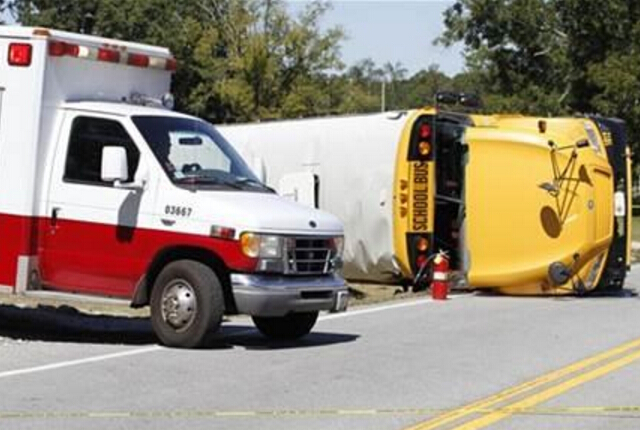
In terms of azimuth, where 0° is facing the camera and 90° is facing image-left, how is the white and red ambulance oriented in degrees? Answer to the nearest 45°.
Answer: approximately 315°

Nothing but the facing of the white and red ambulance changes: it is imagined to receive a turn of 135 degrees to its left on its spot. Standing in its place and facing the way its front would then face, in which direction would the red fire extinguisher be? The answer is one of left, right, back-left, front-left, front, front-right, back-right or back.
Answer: front-right

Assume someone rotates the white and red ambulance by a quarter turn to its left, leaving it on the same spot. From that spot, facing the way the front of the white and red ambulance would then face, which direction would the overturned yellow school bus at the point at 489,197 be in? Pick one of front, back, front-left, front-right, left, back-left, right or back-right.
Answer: front
